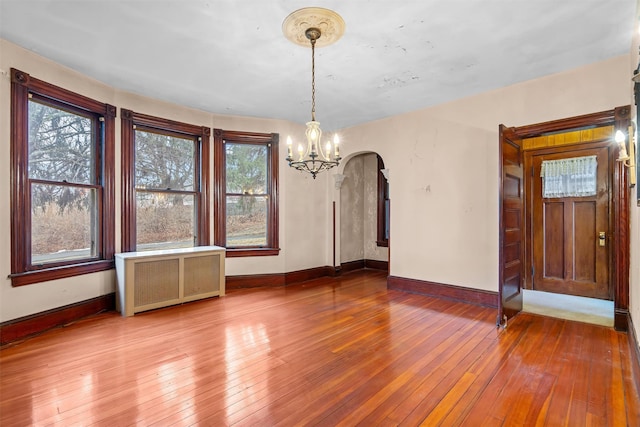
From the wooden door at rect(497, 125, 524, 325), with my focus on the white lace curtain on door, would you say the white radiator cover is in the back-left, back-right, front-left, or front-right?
back-left

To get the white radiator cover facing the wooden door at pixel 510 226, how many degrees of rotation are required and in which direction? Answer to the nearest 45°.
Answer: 0° — it already faces it

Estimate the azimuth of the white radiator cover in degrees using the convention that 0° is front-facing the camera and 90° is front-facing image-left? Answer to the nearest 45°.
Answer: approximately 315°

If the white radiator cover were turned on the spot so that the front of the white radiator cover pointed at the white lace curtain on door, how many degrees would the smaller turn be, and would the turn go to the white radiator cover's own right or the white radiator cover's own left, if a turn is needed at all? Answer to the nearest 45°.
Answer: approximately 45° to the white radiator cover's own left
